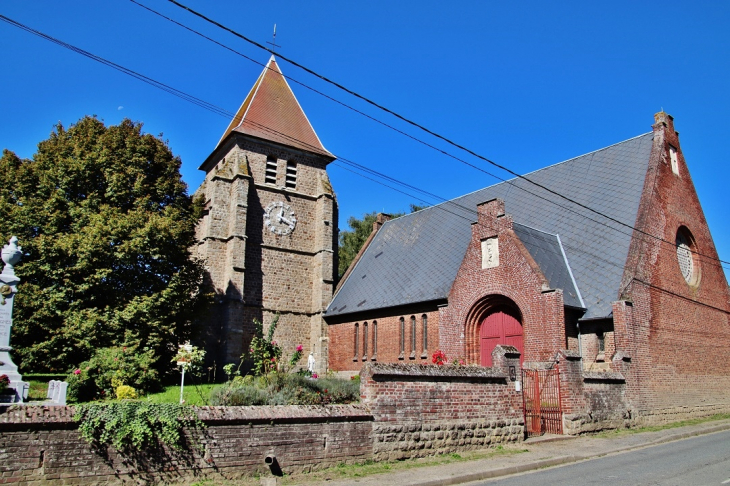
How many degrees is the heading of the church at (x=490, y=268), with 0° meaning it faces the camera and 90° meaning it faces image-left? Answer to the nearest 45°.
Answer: approximately 45°

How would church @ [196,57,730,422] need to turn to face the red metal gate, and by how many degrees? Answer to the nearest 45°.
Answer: approximately 45° to its left

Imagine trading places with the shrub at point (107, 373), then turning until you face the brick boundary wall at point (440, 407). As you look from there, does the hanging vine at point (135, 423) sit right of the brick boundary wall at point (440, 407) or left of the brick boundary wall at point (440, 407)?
right

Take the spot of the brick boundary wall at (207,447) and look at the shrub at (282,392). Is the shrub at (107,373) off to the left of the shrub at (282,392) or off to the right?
left

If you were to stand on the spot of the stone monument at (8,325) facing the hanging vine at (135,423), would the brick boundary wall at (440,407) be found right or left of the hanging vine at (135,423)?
left
